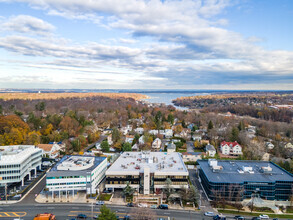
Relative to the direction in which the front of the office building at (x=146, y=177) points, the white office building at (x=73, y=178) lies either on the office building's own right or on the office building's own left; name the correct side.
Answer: on the office building's own right

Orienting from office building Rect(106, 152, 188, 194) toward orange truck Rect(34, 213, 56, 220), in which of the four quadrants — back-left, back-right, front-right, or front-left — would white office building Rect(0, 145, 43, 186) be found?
front-right

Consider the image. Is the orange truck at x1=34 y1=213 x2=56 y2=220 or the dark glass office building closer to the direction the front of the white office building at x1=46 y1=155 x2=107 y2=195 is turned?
the orange truck

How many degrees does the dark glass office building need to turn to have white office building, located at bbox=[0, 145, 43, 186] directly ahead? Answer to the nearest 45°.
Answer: approximately 90° to its right

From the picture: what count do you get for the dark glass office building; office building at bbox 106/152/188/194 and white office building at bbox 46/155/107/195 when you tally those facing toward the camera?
3

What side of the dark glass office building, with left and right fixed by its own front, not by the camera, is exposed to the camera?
front

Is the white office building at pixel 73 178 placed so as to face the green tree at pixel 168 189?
no

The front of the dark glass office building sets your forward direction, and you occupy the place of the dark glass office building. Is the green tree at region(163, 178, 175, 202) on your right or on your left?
on your right

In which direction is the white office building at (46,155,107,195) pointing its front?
toward the camera

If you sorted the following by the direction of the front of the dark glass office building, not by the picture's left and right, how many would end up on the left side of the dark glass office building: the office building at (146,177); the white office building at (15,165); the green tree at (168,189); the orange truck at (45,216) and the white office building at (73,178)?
0

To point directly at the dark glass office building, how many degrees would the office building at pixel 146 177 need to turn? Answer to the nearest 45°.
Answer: approximately 90° to its left

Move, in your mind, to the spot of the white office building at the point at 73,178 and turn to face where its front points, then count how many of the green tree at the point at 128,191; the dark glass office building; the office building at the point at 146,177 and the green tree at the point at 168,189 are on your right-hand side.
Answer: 0

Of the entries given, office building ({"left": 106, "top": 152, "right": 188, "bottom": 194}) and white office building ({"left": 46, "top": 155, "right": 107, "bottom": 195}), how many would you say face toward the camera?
2

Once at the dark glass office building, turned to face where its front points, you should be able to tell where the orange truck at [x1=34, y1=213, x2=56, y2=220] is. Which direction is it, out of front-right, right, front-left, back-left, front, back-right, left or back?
front-right
